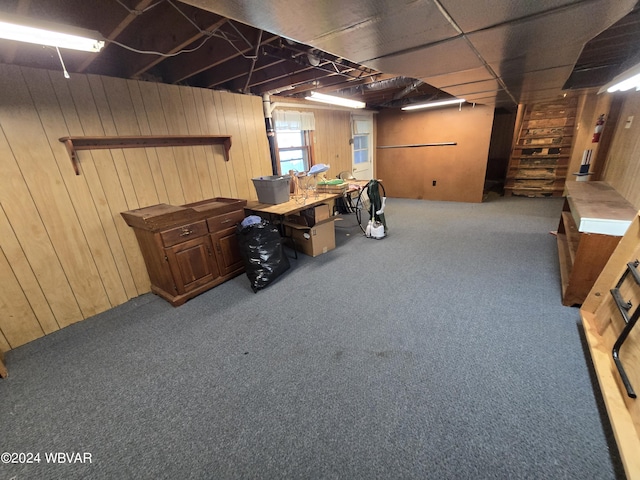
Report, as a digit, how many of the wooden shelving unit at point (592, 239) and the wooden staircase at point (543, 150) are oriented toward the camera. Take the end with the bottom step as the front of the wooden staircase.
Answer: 1

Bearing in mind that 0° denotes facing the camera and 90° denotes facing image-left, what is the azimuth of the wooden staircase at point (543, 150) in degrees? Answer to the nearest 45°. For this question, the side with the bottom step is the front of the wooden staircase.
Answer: approximately 0°

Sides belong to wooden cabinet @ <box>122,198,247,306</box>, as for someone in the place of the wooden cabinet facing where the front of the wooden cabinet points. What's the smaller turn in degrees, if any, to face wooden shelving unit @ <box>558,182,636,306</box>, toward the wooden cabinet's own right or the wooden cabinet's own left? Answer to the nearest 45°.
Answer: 0° — it already faces it

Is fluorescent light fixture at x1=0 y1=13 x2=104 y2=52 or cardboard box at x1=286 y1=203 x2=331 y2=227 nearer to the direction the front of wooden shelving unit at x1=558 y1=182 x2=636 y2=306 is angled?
the cardboard box

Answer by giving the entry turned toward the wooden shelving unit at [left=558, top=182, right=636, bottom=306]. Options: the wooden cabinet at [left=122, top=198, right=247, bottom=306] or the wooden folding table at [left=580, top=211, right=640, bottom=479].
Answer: the wooden cabinet

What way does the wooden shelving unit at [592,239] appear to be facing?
to the viewer's left

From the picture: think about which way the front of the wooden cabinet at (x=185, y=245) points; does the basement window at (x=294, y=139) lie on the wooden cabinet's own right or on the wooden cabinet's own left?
on the wooden cabinet's own left

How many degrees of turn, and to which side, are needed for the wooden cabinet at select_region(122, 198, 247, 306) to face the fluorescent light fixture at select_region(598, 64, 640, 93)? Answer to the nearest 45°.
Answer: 0° — it already faces it
